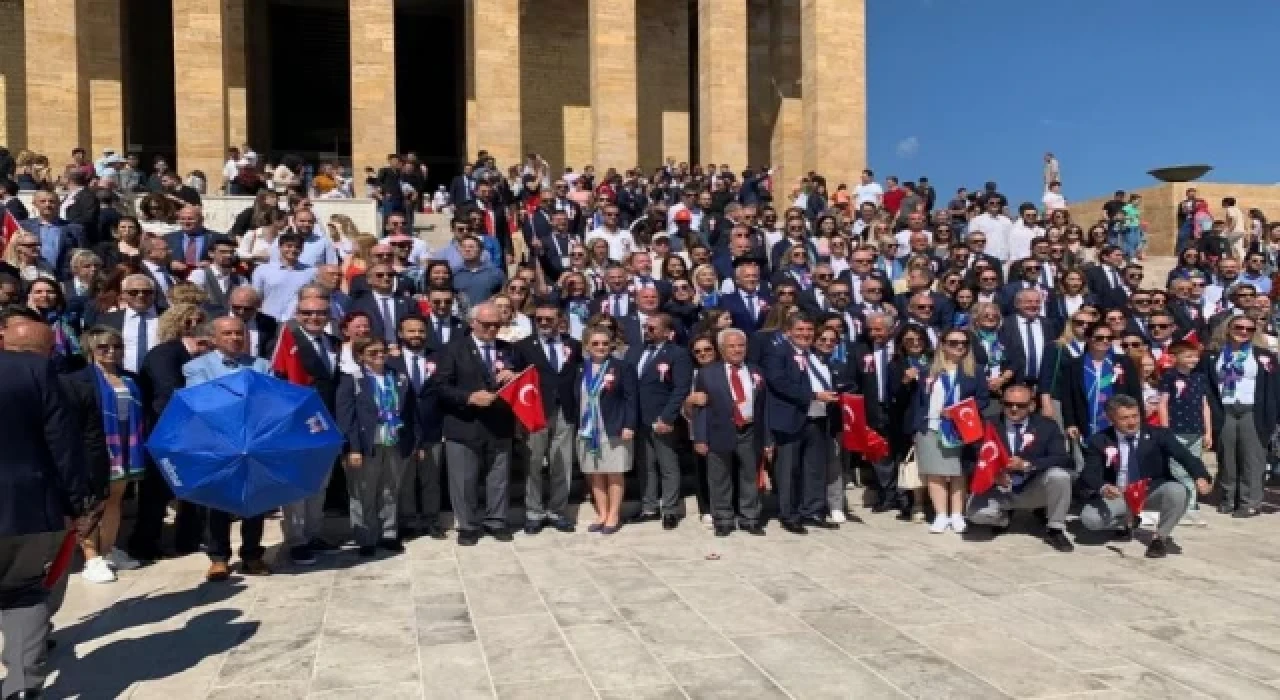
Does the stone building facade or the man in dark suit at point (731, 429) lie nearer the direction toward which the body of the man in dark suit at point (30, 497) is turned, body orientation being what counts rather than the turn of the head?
the stone building facade

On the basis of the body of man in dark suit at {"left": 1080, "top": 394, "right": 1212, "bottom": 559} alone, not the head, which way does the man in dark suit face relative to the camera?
toward the camera

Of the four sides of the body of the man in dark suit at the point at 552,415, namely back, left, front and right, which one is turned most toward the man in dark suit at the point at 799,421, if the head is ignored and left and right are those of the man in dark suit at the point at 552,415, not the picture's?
left

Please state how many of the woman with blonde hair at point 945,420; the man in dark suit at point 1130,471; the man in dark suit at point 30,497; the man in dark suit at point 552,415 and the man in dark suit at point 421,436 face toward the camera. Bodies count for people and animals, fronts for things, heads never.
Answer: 4

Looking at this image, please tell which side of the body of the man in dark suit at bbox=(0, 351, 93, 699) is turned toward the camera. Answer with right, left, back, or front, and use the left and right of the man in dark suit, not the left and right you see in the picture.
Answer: back

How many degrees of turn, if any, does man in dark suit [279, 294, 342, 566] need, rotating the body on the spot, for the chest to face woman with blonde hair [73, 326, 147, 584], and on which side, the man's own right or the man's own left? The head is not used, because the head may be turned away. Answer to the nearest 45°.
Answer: approximately 135° to the man's own right

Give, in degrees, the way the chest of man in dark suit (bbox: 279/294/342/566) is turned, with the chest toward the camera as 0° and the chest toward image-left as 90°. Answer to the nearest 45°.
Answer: approximately 315°

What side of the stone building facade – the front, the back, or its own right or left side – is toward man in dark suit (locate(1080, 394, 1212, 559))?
front

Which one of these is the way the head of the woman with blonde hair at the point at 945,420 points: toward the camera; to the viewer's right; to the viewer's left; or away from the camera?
toward the camera

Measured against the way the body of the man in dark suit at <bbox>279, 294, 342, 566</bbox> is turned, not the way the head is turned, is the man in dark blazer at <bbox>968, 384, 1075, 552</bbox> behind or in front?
in front

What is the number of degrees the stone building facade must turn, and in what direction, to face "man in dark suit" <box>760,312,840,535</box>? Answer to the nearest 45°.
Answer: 0° — it already faces them

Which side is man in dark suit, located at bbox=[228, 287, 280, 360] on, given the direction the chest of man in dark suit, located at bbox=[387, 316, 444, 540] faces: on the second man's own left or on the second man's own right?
on the second man's own right

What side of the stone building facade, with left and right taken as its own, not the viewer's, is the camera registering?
front

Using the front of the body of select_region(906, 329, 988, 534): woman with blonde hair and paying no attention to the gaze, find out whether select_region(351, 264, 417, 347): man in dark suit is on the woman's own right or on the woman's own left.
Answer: on the woman's own right

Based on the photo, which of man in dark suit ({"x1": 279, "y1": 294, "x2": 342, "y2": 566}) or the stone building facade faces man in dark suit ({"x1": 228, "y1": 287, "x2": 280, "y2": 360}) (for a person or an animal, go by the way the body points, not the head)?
the stone building facade

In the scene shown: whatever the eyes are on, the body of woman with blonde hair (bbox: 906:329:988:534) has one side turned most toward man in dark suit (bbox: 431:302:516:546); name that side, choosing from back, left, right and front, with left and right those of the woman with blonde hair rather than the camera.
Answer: right

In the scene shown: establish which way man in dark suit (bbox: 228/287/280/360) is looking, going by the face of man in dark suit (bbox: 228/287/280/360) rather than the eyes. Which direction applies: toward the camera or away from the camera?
toward the camera

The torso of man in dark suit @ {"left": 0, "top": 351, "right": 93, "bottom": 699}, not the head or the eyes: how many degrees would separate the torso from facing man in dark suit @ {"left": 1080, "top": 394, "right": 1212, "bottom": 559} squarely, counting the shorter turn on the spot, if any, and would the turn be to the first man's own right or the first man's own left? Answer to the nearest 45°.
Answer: approximately 90° to the first man's own right

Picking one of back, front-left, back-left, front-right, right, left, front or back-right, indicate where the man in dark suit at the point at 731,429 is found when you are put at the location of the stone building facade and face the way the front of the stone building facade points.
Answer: front

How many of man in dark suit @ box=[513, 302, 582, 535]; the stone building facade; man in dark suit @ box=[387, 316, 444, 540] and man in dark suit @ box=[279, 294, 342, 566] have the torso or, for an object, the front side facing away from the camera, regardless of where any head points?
0

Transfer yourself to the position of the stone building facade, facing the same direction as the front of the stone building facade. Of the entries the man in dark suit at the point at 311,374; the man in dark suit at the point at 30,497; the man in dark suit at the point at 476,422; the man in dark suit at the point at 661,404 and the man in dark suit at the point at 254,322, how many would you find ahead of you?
5

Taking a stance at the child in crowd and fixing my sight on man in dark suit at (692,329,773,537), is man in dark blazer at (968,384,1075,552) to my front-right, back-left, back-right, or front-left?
front-left
